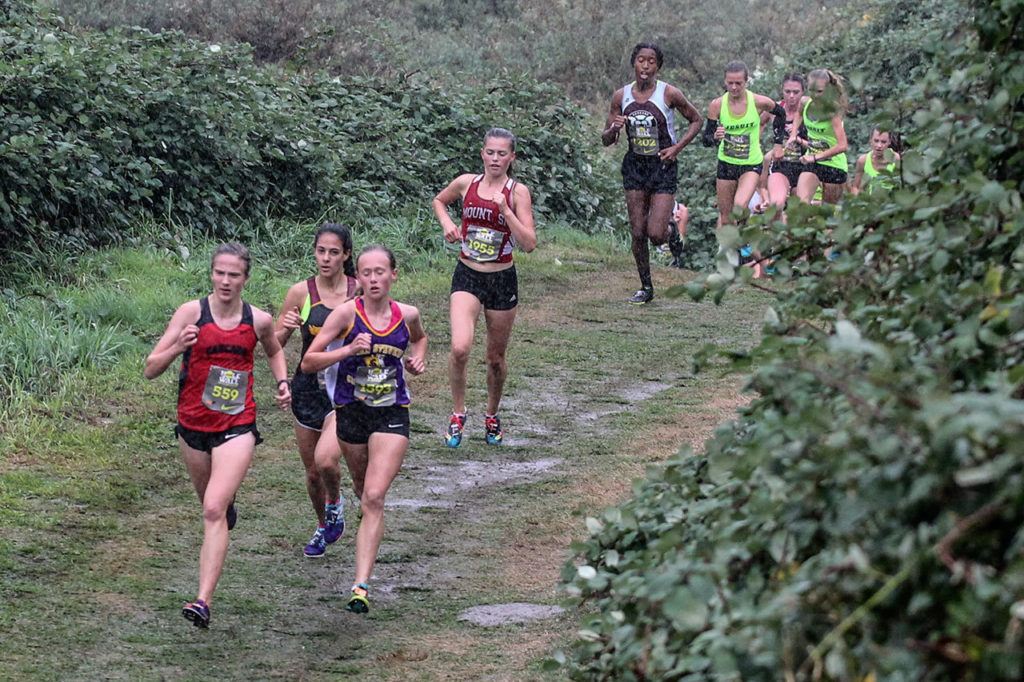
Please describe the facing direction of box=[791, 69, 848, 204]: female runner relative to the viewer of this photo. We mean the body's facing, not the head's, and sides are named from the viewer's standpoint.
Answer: facing the viewer and to the left of the viewer

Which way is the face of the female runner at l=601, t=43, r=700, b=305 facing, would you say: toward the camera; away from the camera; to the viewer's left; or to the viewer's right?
toward the camera

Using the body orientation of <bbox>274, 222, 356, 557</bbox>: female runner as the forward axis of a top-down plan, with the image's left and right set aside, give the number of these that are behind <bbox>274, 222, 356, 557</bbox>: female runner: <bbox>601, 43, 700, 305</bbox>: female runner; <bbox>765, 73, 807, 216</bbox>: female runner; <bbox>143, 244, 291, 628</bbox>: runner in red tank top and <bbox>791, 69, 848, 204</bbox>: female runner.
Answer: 3

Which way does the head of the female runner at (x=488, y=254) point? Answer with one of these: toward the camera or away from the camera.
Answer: toward the camera

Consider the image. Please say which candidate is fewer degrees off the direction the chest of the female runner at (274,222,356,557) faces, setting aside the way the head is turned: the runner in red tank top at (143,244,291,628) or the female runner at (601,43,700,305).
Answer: the runner in red tank top

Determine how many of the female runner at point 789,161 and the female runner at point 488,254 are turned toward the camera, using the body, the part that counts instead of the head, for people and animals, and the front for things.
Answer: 2

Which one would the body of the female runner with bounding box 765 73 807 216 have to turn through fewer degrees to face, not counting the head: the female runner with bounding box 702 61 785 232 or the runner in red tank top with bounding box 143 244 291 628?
the runner in red tank top

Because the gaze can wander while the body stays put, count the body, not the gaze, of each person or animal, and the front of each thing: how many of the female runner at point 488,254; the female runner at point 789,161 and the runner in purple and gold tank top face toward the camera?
3

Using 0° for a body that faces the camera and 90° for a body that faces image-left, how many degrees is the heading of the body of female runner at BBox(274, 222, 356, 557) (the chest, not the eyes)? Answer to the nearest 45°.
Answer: approximately 45°

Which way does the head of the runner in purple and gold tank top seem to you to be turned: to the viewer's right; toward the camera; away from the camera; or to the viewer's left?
toward the camera

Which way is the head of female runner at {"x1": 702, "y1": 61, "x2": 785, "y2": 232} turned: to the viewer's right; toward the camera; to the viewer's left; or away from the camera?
toward the camera

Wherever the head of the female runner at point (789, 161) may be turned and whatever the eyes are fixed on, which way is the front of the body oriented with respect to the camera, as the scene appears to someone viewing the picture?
toward the camera
